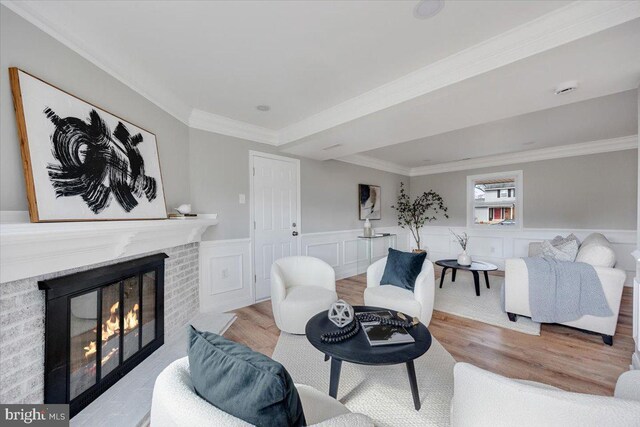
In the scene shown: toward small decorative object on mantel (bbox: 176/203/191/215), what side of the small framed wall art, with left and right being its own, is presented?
right

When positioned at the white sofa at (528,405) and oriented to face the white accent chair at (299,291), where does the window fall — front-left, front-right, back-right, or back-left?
front-right

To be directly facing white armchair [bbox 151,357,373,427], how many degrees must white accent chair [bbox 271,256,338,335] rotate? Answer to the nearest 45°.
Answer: approximately 45° to its right

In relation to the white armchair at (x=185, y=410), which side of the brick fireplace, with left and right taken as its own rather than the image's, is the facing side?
front

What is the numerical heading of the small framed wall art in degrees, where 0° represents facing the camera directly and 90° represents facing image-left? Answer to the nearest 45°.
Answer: approximately 315°

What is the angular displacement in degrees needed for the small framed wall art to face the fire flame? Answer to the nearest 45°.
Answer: approximately 90° to its right

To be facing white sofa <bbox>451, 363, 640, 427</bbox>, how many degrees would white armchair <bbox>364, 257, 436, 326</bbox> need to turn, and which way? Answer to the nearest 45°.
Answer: approximately 45° to its left

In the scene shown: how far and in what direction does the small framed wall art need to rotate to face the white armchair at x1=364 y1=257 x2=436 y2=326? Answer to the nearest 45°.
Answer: approximately 45° to its right

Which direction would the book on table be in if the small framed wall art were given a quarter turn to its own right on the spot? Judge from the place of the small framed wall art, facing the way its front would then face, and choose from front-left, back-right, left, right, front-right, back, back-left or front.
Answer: front-left

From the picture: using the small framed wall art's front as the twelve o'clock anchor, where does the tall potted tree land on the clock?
The tall potted tree is roughly at 9 o'clock from the small framed wall art.

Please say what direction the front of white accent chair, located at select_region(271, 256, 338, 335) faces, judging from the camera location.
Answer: facing the viewer and to the right of the viewer

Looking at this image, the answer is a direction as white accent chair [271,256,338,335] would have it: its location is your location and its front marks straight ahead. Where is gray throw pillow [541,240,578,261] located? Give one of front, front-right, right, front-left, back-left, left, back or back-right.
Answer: front-left

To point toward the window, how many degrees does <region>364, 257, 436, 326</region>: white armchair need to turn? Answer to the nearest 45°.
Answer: approximately 180°

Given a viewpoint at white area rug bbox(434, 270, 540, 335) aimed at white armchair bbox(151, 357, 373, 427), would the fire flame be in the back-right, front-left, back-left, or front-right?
front-right

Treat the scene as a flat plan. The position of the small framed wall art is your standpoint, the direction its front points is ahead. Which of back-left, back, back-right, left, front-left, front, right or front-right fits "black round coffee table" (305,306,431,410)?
front-right

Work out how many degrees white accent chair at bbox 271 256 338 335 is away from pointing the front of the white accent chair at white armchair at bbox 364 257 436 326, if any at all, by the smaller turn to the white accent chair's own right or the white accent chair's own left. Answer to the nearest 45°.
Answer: approximately 45° to the white accent chair's own left

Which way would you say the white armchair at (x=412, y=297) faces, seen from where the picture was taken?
facing the viewer and to the left of the viewer

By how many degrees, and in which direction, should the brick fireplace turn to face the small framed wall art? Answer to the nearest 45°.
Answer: approximately 45° to its left
